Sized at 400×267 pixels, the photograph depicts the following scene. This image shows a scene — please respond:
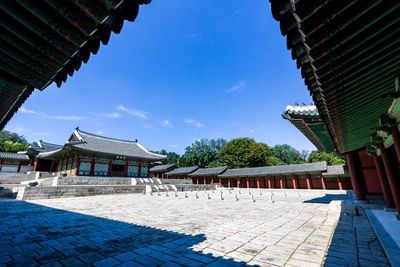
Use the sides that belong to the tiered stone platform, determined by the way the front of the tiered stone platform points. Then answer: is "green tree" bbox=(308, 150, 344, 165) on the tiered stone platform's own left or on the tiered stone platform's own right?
on the tiered stone platform's own left

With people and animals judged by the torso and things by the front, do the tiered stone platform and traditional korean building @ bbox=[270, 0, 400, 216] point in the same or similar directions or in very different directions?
very different directions

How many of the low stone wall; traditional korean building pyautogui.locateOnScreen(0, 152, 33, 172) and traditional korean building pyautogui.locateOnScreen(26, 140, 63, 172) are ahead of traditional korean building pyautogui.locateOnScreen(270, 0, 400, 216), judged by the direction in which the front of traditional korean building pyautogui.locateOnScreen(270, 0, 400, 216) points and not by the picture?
3

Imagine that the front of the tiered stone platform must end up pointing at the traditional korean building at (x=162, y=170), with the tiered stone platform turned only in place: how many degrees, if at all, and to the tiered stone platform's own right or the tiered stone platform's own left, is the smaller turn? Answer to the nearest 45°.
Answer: approximately 90° to the tiered stone platform's own left

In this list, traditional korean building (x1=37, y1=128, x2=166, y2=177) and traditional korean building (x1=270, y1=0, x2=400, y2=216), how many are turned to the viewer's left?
1

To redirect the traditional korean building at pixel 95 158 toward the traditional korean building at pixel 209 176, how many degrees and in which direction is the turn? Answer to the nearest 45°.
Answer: approximately 45° to its left

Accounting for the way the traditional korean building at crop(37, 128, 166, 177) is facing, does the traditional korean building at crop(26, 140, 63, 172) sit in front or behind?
behind

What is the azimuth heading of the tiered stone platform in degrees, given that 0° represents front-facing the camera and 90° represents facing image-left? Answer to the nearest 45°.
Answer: approximately 315°

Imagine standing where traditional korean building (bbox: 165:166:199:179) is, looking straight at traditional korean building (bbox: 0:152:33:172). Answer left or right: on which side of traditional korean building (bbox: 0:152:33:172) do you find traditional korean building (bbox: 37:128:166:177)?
left

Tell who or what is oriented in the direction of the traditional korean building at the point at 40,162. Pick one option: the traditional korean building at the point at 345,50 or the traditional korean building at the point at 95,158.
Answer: the traditional korean building at the point at 345,50

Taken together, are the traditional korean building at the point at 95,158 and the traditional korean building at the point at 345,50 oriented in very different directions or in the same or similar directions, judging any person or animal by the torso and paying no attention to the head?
very different directions

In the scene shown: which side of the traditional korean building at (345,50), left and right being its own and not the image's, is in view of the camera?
left

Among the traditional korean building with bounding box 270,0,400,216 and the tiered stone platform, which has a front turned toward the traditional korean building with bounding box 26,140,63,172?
the traditional korean building with bounding box 270,0,400,216
